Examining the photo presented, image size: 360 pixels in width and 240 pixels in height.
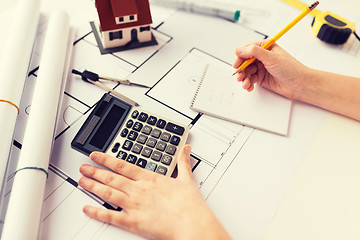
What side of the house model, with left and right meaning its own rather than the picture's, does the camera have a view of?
front

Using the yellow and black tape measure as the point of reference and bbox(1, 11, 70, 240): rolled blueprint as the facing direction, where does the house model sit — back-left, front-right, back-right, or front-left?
front-right
